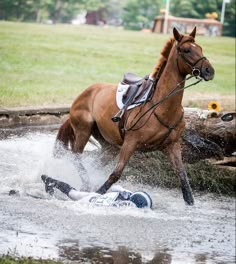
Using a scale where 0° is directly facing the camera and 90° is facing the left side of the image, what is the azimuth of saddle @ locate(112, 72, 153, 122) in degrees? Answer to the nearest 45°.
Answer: approximately 315°

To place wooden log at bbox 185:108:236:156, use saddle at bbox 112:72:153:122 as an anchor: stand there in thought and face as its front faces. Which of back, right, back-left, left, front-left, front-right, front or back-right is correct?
left

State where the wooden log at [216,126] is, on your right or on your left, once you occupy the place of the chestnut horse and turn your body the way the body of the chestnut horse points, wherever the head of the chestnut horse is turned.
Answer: on your left
